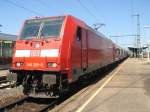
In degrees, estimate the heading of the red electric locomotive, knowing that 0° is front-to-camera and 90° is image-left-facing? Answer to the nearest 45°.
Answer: approximately 45°

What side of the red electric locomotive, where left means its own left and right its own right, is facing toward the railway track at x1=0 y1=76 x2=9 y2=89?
right
